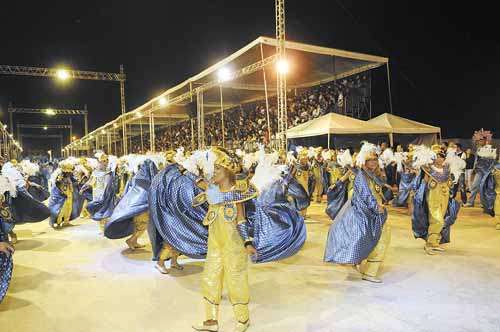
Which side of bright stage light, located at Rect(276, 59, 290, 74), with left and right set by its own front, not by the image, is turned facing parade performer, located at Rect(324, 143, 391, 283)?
front

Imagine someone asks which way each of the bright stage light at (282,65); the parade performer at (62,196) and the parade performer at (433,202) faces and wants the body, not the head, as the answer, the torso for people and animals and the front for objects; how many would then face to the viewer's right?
0

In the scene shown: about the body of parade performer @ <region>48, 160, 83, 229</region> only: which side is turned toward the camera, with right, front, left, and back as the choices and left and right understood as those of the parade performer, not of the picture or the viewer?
front

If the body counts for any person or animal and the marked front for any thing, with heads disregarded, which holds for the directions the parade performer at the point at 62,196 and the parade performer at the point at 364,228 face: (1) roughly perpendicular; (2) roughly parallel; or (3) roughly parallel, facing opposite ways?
roughly parallel

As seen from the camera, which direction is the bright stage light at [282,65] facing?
toward the camera

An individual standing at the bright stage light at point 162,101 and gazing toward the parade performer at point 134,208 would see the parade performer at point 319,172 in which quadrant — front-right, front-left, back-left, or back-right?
front-left

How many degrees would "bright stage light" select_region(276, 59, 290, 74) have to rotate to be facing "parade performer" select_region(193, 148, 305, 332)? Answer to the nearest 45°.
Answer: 0° — it already faces them

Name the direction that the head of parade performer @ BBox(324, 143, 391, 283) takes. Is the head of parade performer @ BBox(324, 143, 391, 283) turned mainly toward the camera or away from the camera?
toward the camera
